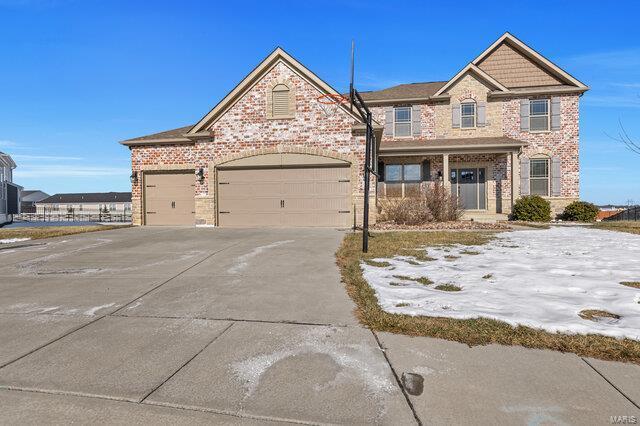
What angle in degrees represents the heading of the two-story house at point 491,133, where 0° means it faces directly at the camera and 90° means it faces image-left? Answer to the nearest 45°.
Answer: approximately 0°

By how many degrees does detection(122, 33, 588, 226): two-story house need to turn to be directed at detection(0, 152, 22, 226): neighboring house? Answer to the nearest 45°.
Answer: approximately 90° to its right

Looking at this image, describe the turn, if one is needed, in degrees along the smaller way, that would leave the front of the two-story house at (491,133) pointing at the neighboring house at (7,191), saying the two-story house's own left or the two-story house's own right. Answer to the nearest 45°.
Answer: approximately 90° to the two-story house's own right

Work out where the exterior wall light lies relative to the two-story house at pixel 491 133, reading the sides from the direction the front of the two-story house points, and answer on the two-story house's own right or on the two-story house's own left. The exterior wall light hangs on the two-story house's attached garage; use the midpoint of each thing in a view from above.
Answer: on the two-story house's own right

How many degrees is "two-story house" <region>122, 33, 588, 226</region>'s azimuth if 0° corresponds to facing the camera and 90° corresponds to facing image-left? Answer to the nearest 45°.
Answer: approximately 0°

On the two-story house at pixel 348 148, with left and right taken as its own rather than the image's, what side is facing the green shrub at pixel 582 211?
left
